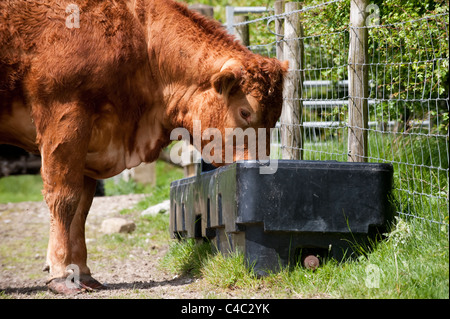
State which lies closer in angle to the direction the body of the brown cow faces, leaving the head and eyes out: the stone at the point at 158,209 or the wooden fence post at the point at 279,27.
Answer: the wooden fence post

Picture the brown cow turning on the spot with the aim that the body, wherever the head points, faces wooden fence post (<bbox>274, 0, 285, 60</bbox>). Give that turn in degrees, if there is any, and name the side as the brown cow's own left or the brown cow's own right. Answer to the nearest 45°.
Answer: approximately 45° to the brown cow's own left

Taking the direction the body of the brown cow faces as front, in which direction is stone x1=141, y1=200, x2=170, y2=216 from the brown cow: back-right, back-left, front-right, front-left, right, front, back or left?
left

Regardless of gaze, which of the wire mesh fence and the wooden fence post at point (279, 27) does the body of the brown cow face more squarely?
the wire mesh fence

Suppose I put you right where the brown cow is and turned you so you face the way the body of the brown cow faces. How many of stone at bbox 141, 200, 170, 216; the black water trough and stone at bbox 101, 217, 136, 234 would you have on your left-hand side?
2

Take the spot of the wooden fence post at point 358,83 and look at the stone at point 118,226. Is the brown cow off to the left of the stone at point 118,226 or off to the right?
left

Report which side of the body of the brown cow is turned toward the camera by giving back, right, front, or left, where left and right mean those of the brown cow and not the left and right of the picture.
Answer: right

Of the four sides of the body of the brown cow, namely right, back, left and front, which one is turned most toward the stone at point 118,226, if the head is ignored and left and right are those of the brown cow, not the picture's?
left

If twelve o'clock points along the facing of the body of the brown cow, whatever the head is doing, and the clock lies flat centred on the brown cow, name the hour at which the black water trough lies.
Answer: The black water trough is roughly at 1 o'clock from the brown cow.

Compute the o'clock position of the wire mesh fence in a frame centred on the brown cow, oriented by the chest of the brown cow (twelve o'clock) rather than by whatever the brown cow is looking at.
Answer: The wire mesh fence is roughly at 12 o'clock from the brown cow.

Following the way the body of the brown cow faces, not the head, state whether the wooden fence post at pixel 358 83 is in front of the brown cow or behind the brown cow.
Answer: in front

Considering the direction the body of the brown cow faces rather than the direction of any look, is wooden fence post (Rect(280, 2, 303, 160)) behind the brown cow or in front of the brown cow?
in front

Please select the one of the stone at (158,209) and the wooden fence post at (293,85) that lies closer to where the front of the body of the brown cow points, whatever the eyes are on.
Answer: the wooden fence post
